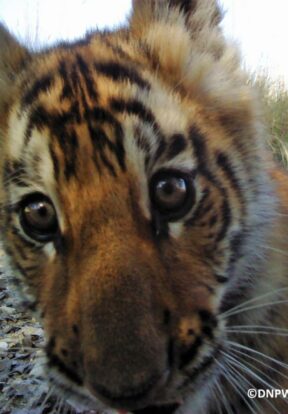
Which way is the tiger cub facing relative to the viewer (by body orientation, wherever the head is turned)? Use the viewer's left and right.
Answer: facing the viewer
